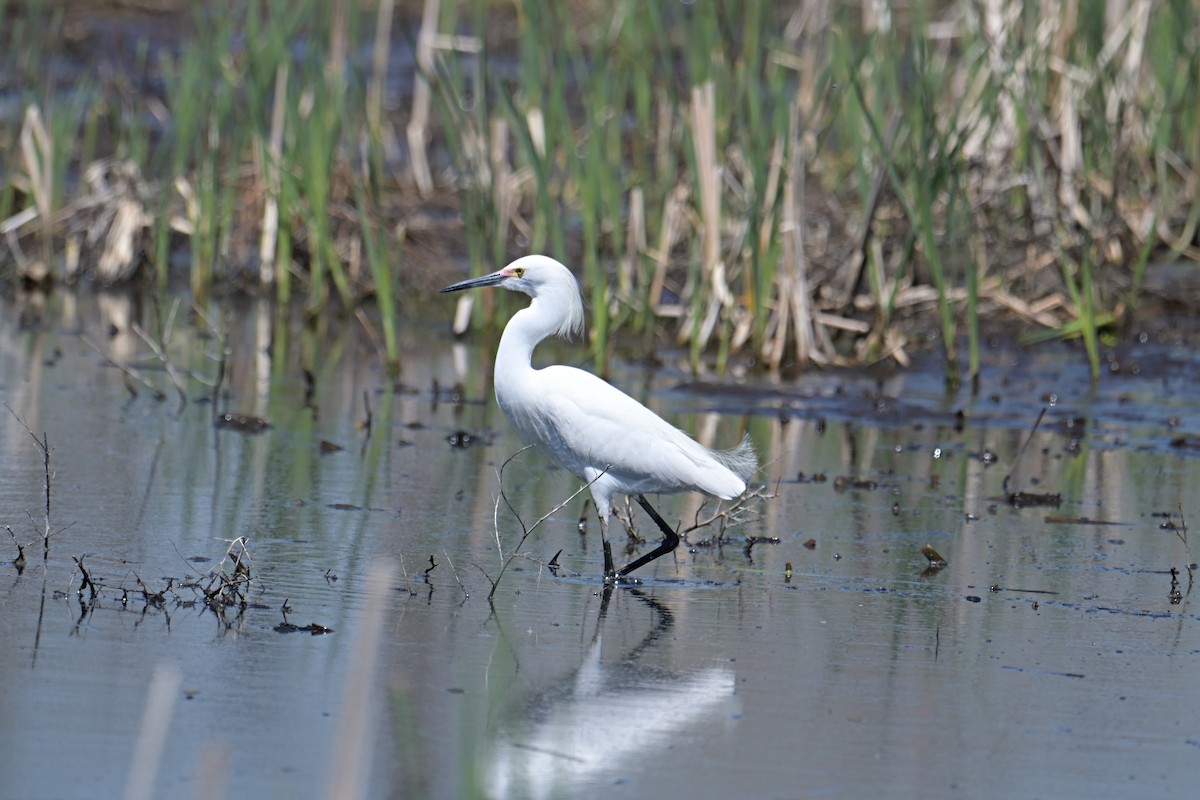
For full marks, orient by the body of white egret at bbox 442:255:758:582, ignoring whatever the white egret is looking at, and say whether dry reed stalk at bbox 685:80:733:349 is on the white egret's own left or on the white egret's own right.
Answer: on the white egret's own right

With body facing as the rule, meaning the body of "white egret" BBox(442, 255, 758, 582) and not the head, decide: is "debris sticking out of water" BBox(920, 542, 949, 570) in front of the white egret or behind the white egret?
behind

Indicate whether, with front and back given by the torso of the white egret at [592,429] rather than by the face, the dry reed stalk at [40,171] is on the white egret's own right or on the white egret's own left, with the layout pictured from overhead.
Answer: on the white egret's own right

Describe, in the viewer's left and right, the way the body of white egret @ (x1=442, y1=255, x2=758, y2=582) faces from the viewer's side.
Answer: facing to the left of the viewer

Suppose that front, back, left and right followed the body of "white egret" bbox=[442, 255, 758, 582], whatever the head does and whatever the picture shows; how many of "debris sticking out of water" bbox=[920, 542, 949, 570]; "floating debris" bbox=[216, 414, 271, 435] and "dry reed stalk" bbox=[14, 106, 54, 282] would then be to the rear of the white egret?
1

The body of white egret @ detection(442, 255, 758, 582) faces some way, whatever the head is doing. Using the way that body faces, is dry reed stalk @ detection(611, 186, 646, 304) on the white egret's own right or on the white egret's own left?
on the white egret's own right

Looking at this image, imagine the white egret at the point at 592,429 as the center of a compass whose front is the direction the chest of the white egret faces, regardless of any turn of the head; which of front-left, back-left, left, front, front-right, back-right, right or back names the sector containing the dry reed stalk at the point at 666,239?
right

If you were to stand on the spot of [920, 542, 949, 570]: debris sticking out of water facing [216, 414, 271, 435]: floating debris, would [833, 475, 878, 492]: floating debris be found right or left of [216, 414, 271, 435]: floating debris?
right

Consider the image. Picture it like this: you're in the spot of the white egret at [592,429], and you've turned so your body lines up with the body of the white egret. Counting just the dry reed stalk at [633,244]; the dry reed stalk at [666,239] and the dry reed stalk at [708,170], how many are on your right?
3

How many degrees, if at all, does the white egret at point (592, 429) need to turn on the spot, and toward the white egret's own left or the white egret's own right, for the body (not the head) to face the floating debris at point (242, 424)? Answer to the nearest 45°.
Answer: approximately 45° to the white egret's own right

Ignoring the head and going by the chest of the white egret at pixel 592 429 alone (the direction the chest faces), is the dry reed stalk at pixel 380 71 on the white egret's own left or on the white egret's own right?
on the white egret's own right
